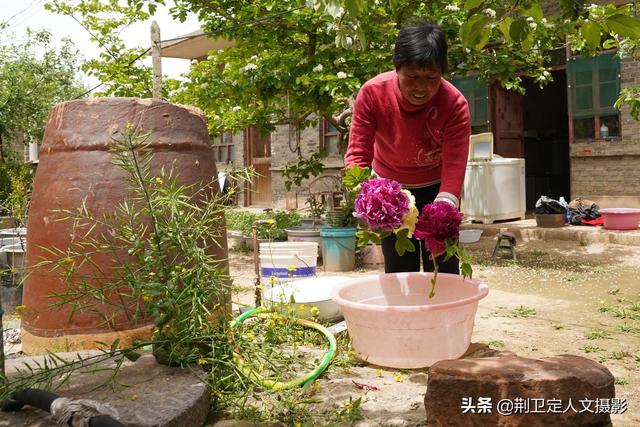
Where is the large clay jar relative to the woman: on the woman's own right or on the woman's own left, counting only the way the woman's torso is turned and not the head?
on the woman's own right

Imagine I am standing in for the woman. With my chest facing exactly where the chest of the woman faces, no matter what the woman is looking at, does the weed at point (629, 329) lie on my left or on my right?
on my left

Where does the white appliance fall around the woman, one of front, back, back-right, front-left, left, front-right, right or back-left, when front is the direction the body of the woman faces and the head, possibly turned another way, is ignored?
back

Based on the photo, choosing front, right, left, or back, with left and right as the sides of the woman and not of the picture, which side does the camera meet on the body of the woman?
front

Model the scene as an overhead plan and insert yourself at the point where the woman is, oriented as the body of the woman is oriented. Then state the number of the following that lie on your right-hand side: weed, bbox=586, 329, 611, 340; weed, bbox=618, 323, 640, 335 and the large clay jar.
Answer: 1

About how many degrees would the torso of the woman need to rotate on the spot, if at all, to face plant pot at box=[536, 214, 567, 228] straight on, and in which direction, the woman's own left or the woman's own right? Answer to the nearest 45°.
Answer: approximately 180°
